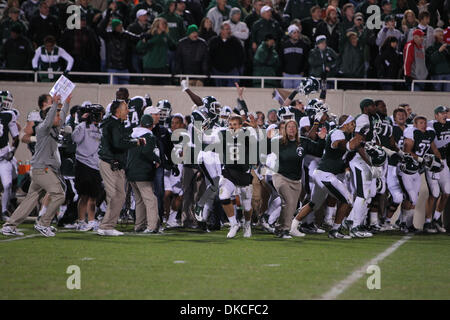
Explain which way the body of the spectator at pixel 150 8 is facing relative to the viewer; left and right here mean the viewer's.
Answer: facing the viewer

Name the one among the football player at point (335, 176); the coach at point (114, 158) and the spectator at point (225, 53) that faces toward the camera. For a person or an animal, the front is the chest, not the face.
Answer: the spectator

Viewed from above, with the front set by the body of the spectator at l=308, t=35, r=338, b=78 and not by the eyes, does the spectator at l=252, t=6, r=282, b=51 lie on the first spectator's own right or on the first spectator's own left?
on the first spectator's own right

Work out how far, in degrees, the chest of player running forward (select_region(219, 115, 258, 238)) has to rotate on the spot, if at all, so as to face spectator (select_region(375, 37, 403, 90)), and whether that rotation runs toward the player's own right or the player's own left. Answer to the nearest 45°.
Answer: approximately 135° to the player's own left

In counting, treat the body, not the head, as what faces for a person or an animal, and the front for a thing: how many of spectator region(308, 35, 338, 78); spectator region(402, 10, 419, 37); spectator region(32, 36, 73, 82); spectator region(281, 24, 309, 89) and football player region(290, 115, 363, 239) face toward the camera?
4

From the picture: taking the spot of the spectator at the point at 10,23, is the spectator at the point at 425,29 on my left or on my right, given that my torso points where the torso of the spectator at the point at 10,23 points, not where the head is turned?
on my left

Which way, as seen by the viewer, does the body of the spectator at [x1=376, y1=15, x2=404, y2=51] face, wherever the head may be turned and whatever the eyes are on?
toward the camera

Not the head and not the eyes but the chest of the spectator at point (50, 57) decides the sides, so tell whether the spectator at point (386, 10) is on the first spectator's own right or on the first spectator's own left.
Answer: on the first spectator's own left

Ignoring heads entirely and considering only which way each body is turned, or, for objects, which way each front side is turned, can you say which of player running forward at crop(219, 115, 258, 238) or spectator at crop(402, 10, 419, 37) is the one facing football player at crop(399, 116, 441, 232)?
the spectator

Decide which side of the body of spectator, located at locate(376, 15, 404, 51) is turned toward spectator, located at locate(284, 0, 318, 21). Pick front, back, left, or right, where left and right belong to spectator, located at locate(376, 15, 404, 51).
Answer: right

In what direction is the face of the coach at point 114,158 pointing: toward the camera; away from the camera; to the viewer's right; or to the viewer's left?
to the viewer's right

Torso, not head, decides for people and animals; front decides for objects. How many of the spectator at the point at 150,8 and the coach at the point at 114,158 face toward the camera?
1
